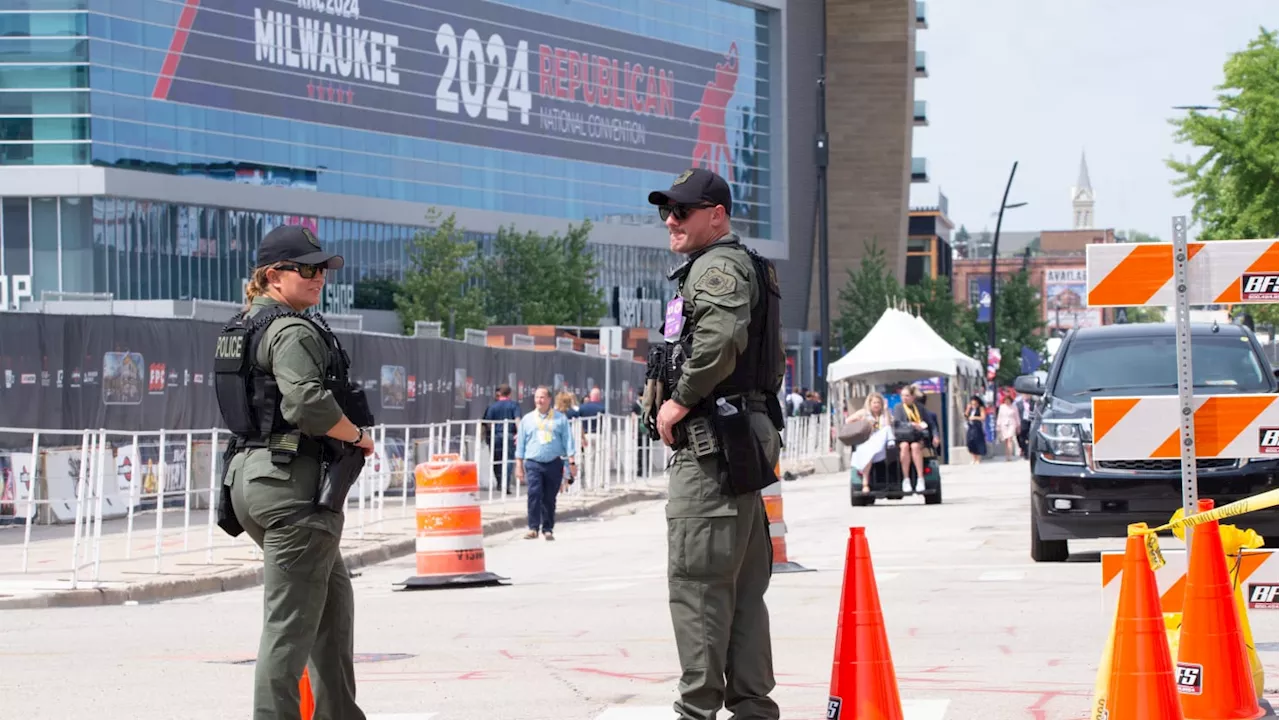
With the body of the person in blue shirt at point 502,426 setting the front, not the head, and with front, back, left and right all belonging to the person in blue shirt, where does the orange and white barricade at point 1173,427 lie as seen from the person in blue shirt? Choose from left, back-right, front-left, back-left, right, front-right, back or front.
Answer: back

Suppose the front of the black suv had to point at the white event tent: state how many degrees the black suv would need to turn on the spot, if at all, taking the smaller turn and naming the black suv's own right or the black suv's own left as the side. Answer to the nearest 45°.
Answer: approximately 180°

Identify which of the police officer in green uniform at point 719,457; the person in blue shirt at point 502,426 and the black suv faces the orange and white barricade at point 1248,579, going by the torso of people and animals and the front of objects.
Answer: the black suv

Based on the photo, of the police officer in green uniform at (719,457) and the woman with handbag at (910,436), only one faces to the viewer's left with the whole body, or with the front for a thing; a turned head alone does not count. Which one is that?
the police officer in green uniform

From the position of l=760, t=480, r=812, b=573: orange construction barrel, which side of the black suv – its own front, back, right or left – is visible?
right

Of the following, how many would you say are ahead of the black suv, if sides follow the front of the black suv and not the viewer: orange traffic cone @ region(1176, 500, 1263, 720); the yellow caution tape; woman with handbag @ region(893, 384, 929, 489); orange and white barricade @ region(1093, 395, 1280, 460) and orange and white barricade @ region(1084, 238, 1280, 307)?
4

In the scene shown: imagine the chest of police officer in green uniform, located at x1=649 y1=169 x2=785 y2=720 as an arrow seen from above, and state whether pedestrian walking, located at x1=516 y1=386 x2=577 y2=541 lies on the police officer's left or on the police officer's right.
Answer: on the police officer's right

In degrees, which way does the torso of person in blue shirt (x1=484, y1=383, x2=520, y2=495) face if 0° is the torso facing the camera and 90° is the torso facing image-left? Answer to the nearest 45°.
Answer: approximately 180°

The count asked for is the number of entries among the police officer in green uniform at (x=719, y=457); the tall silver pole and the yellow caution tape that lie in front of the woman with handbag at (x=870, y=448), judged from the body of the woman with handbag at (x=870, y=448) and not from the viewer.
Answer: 3

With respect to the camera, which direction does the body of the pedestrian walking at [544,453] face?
toward the camera

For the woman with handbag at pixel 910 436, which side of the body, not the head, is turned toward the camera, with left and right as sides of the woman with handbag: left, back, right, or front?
front

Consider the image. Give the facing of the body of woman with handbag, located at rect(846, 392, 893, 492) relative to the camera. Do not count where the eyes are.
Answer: toward the camera

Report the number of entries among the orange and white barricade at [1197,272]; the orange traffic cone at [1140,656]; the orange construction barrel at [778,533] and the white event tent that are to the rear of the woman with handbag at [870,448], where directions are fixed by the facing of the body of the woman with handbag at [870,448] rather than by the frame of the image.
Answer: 1

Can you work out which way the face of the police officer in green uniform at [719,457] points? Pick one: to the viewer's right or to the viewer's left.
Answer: to the viewer's left
